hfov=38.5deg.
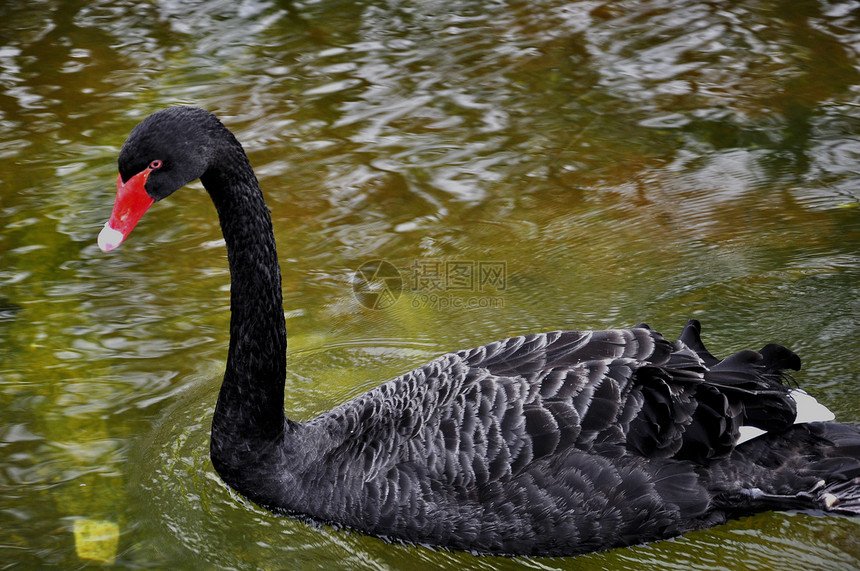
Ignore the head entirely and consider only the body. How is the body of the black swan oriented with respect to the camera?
to the viewer's left
